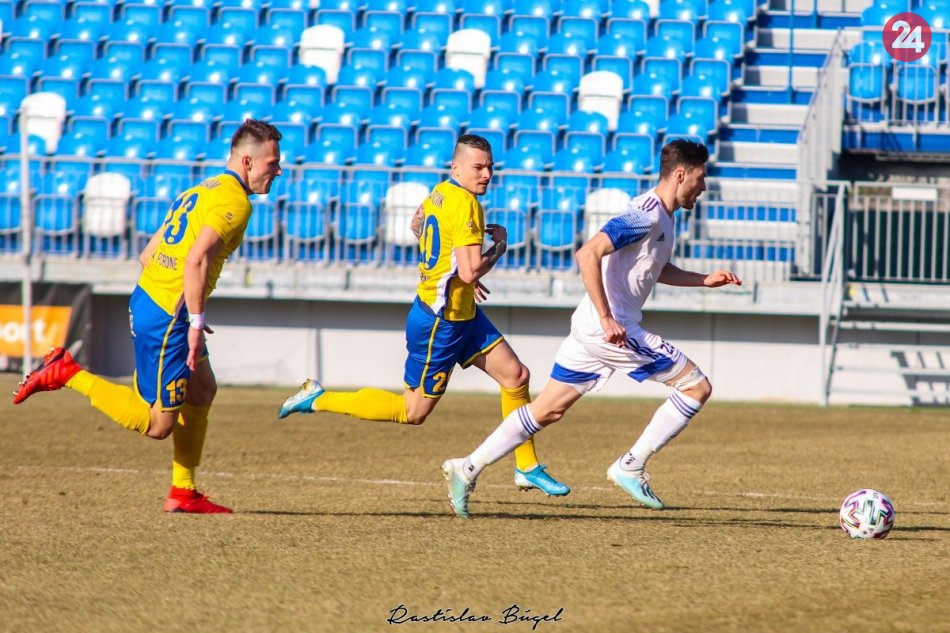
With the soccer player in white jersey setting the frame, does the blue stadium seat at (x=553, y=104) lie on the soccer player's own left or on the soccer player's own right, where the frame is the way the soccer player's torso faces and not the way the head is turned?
on the soccer player's own left

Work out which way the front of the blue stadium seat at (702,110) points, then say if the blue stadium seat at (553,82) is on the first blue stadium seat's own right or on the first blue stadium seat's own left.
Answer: on the first blue stadium seat's own right

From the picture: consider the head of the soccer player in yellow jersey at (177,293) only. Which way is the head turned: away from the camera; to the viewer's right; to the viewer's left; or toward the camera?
to the viewer's right

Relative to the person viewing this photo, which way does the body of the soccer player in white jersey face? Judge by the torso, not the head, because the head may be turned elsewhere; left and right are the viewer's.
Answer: facing to the right of the viewer

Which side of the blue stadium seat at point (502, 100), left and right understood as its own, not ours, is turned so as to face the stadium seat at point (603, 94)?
left

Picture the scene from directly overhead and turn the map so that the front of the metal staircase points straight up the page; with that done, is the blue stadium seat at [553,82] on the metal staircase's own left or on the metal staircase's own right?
on the metal staircase's own right

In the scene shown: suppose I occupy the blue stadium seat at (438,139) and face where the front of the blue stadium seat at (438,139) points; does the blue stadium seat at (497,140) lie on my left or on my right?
on my left
